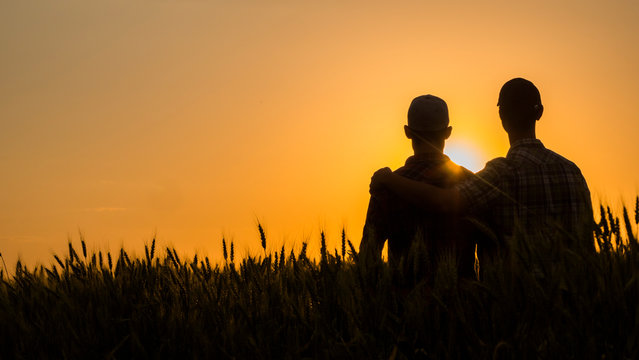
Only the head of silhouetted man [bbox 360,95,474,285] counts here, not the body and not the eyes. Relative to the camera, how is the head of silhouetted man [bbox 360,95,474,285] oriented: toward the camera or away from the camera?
away from the camera

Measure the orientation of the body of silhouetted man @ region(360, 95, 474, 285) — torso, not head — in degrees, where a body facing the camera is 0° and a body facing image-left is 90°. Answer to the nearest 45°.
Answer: approximately 180°

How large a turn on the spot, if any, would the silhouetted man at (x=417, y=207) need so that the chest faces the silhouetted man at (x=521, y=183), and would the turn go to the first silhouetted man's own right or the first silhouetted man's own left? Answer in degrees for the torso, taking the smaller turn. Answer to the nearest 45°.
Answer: approximately 45° to the first silhouetted man's own right
